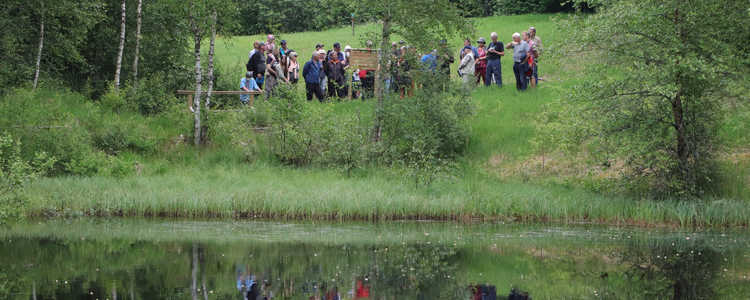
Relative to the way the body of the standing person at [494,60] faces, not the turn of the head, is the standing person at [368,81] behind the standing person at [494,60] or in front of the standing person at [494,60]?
in front

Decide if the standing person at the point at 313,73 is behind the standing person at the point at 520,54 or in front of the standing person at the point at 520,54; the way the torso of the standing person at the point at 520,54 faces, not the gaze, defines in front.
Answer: in front

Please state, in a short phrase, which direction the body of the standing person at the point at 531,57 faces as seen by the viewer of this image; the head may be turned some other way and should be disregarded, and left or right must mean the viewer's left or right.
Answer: facing to the left of the viewer

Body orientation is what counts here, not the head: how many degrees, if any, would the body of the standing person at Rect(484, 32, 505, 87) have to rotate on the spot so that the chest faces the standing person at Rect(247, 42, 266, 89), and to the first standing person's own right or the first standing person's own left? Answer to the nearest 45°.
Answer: approximately 45° to the first standing person's own right

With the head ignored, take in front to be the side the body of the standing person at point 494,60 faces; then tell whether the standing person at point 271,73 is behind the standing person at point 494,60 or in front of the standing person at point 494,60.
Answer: in front
